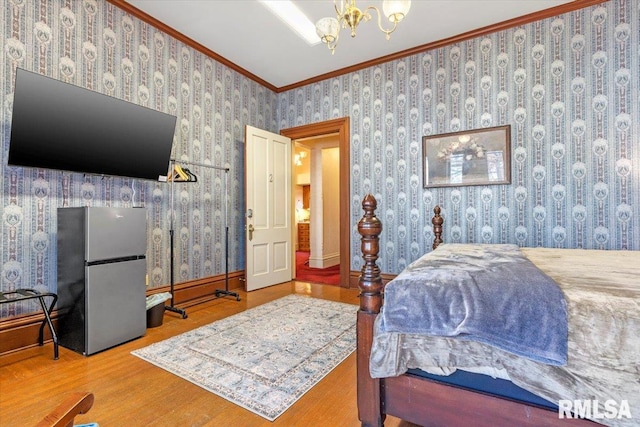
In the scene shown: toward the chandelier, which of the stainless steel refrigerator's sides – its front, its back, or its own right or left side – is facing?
front

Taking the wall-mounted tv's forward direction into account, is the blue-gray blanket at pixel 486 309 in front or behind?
in front

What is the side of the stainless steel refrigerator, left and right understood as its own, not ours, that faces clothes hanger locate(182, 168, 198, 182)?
left

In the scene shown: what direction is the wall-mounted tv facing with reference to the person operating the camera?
facing the viewer and to the right of the viewer

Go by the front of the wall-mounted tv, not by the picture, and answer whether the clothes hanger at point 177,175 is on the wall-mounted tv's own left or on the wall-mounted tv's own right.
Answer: on the wall-mounted tv's own left

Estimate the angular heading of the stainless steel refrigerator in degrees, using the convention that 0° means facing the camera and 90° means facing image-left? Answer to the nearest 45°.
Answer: approximately 315°

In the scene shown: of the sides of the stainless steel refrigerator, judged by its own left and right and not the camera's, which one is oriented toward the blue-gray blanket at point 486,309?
front

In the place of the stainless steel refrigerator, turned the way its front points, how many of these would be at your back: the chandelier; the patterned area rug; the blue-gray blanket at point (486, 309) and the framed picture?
0

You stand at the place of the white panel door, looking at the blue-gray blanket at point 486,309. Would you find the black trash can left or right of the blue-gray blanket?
right

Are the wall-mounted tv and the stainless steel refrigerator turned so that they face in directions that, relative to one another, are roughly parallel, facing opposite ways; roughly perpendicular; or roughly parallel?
roughly parallel

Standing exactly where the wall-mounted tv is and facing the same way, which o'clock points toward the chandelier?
The chandelier is roughly at 12 o'clock from the wall-mounted tv.

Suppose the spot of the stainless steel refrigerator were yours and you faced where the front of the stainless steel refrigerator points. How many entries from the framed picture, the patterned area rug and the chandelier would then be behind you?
0

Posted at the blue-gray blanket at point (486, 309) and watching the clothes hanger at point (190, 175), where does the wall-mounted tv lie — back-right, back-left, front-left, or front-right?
front-left

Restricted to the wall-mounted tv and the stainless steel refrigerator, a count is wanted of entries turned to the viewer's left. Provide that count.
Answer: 0

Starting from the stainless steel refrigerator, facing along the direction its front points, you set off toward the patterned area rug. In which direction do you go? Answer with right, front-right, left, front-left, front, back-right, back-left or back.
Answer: front

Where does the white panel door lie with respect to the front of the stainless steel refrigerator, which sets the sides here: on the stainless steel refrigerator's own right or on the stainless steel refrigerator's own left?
on the stainless steel refrigerator's own left
